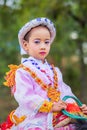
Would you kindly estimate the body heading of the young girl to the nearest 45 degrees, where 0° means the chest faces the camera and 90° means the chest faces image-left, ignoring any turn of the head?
approximately 315°
